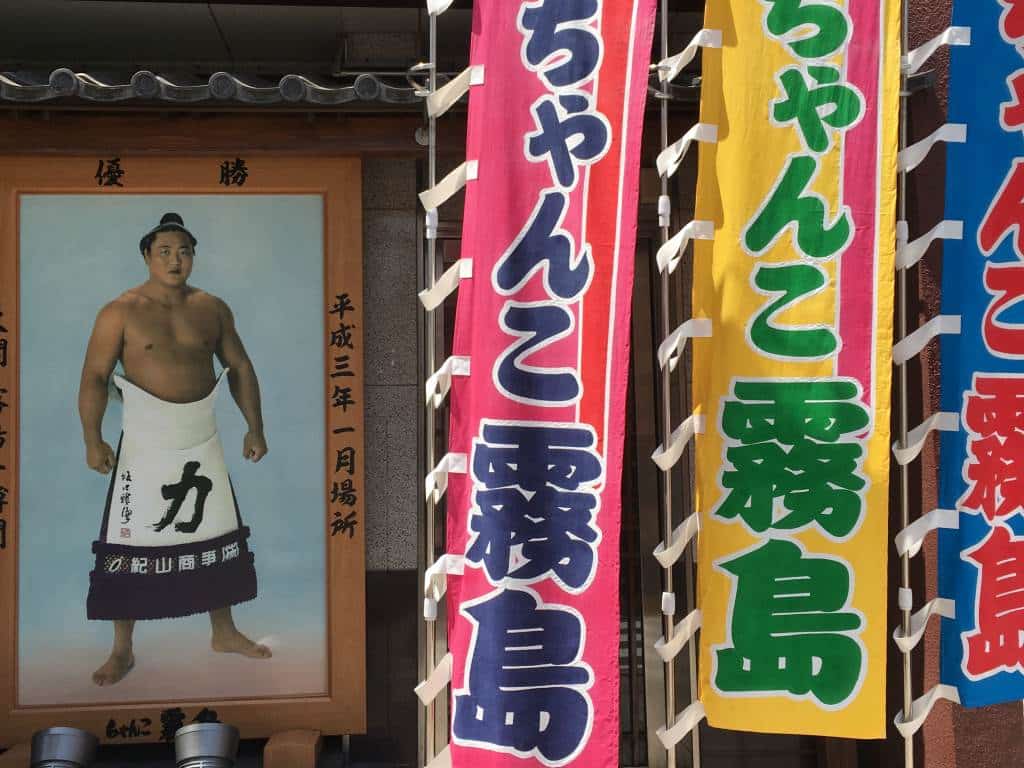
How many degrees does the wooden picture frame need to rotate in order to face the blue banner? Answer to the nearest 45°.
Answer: approximately 45° to its left

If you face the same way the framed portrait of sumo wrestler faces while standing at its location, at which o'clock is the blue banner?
The blue banner is roughly at 10 o'clock from the framed portrait of sumo wrestler.

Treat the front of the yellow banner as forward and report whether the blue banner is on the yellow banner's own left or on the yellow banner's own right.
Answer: on the yellow banner's own left

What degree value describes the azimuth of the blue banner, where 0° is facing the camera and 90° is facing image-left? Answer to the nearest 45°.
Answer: approximately 0°

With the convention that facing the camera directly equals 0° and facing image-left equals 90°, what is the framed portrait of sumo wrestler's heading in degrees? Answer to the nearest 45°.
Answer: approximately 0°

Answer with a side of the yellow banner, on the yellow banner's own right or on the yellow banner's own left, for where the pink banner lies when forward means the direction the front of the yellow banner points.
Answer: on the yellow banner's own right
